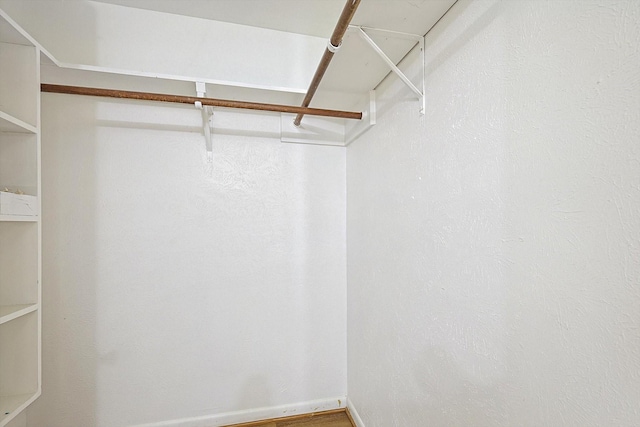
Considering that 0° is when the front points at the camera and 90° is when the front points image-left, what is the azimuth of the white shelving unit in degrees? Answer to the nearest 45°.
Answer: approximately 270°

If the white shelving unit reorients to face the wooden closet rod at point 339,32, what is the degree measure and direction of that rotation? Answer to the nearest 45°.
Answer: approximately 45° to its right
